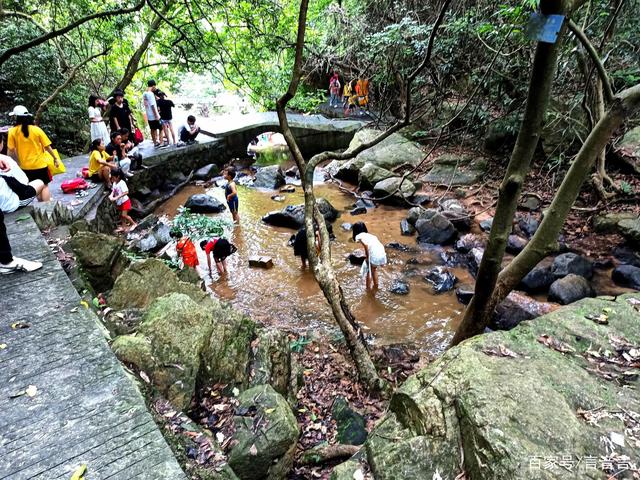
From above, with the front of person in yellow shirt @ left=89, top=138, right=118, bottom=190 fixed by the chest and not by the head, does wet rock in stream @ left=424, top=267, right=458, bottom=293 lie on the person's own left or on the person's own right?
on the person's own right

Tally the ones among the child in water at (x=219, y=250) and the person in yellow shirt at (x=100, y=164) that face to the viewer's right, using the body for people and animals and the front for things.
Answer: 1

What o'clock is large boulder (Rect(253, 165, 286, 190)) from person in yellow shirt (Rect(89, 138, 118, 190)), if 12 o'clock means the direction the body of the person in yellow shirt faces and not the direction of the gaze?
The large boulder is roughly at 11 o'clock from the person in yellow shirt.

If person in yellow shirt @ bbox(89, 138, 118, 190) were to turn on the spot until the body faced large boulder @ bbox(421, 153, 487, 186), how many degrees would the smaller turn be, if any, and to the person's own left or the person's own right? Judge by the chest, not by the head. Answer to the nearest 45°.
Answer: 0° — they already face it

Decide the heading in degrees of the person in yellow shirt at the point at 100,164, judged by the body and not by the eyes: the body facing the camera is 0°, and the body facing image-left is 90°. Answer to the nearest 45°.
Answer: approximately 270°

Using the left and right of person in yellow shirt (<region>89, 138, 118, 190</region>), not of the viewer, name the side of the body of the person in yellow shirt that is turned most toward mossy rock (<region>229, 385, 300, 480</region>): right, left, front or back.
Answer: right
